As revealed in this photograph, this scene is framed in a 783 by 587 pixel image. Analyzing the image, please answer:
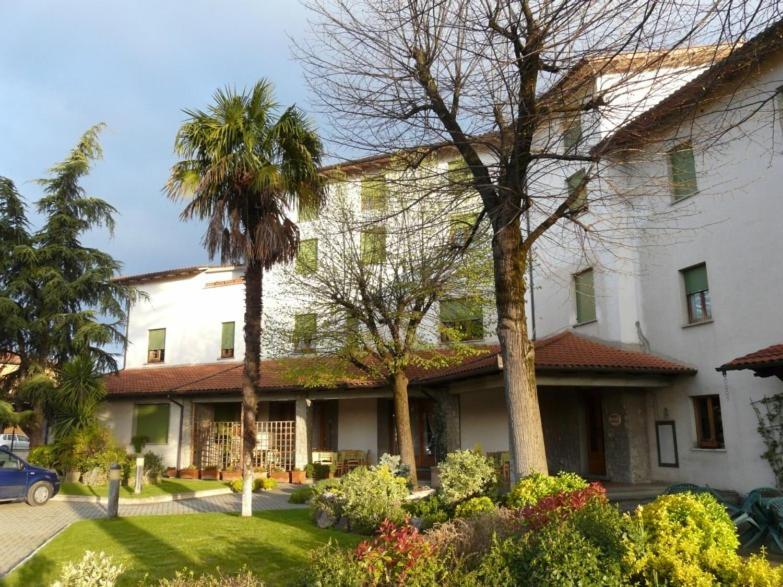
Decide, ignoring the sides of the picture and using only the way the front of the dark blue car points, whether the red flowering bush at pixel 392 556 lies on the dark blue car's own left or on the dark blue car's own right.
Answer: on the dark blue car's own right

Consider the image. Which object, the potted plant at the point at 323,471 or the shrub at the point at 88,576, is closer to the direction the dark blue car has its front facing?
the potted plant

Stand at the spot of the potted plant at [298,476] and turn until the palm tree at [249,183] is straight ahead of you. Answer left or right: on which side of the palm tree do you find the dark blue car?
right

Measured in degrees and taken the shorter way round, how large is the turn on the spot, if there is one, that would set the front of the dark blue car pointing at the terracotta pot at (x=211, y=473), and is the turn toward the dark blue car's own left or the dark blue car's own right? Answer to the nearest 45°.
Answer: approximately 45° to the dark blue car's own left

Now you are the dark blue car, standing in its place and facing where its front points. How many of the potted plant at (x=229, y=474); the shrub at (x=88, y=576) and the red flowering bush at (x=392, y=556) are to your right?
2

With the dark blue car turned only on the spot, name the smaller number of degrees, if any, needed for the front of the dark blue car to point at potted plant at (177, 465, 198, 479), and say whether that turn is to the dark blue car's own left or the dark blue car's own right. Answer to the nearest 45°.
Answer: approximately 45° to the dark blue car's own left

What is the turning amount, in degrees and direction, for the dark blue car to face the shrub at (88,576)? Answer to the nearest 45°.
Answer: approximately 90° to its right
